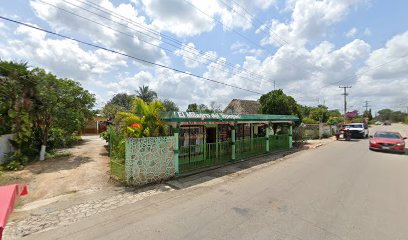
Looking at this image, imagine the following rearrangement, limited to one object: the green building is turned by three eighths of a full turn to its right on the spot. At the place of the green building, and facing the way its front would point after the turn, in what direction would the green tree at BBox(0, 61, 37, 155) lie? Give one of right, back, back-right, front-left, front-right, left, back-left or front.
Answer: front

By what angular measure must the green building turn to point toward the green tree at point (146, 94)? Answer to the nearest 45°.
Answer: approximately 180°

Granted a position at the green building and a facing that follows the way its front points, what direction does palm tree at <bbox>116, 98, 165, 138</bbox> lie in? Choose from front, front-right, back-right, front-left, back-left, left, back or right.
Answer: right

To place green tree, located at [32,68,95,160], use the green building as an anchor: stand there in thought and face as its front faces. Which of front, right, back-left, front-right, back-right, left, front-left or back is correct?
back-right

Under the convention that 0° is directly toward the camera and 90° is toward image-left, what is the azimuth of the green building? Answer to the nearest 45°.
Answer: approximately 315°

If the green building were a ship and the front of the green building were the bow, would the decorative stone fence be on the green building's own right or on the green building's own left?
on the green building's own right

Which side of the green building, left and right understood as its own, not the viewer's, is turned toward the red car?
left

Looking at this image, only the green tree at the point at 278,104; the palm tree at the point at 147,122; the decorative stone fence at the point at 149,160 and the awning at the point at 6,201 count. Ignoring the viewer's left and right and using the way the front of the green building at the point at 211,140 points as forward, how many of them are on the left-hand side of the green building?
1

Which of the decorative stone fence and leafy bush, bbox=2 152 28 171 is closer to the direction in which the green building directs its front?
the decorative stone fence
